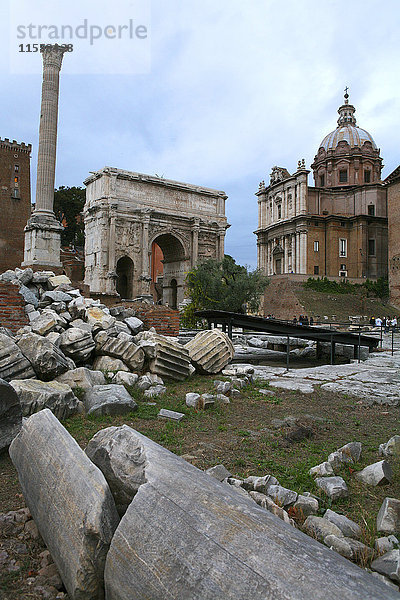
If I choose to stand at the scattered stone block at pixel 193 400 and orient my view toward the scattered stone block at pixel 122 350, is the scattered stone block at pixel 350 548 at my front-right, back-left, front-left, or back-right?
back-left

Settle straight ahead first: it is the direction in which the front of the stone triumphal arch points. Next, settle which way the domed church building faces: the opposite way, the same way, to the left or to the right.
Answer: to the right

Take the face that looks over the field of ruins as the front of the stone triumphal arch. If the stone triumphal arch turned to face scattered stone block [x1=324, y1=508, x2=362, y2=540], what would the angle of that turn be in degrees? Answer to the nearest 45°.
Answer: approximately 45° to its right

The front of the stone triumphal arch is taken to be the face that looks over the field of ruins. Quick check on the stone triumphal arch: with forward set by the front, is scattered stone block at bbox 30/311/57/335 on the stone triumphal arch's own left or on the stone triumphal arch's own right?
on the stone triumphal arch's own right

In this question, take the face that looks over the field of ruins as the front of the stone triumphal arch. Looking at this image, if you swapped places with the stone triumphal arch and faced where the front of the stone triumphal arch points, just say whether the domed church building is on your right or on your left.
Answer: on your left

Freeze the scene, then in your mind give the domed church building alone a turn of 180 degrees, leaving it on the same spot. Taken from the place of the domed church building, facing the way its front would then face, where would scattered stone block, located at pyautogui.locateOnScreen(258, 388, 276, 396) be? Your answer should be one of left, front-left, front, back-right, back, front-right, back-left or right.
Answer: back-right

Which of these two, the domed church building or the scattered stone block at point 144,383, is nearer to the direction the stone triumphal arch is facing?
the scattered stone block

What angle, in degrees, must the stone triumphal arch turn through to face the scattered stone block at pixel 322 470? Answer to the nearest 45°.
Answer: approximately 45° to its right

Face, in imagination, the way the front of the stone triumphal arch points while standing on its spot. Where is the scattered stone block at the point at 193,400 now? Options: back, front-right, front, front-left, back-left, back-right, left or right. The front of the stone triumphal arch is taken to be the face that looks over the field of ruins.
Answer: front-right

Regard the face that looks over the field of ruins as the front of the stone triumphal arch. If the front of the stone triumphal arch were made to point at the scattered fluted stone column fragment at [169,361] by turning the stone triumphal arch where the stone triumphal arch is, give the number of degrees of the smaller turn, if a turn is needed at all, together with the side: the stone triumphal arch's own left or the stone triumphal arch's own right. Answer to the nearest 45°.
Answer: approximately 45° to the stone triumphal arch's own right

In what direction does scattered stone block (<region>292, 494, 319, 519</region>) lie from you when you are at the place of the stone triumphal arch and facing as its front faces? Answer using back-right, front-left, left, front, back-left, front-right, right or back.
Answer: front-right

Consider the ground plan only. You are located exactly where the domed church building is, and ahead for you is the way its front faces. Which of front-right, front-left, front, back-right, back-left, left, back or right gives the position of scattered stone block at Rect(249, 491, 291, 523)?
front-left

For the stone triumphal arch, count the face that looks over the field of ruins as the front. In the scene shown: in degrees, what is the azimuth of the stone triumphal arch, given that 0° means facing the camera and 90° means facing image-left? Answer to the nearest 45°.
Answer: approximately 315°

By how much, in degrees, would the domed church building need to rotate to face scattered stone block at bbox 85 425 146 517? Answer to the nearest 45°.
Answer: approximately 45° to its left

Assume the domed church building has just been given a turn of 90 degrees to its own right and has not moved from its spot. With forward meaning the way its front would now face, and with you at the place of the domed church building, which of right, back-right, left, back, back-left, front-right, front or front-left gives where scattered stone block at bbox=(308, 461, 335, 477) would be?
back-left

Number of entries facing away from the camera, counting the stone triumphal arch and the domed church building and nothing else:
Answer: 0

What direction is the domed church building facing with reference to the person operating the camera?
facing the viewer and to the left of the viewer

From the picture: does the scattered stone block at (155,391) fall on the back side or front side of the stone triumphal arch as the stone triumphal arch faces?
on the front side
